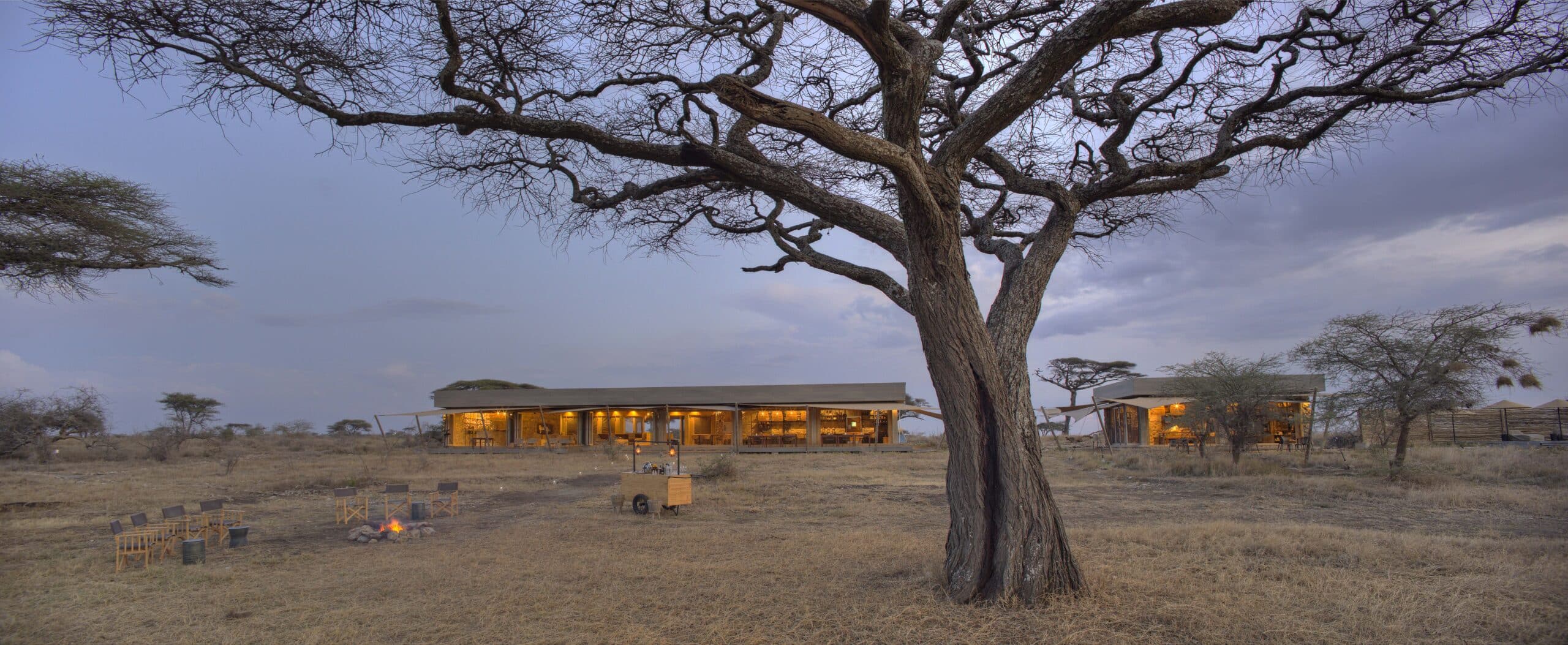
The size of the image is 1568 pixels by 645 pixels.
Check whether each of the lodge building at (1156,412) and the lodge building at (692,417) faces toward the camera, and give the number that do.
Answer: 2

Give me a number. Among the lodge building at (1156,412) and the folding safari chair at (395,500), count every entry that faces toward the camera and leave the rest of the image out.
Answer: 2

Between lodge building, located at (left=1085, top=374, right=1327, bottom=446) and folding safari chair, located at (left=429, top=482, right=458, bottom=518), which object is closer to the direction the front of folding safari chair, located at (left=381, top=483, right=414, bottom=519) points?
the folding safari chair

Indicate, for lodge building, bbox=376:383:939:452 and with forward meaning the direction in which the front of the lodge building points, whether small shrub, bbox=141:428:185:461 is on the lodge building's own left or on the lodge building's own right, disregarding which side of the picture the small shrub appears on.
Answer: on the lodge building's own right

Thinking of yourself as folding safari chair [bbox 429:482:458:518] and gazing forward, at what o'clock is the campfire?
The campfire is roughly at 11 o'clock from the folding safari chair.

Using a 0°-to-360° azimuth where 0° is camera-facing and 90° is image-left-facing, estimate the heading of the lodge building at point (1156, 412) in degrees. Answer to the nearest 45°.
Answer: approximately 0°

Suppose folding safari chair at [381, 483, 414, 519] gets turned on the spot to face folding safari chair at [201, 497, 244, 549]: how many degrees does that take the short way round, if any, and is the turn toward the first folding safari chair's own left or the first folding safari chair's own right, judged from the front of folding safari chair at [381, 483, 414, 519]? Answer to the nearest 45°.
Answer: approximately 45° to the first folding safari chair's own right

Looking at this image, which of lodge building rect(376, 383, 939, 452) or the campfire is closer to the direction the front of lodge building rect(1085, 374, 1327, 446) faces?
the campfire
